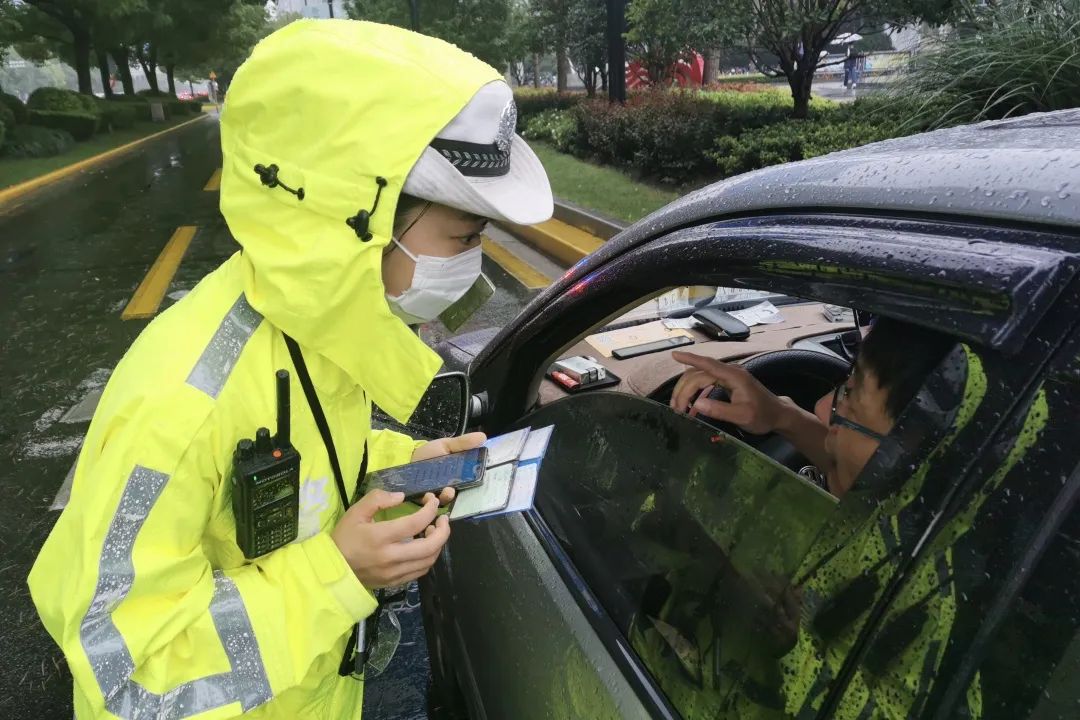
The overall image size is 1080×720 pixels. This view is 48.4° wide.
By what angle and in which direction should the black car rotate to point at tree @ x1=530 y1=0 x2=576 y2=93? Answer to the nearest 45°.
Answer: approximately 45° to its right

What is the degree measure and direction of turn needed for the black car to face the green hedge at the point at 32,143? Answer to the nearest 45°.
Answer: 0° — it already faces it

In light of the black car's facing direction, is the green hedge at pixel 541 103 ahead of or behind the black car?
ahead

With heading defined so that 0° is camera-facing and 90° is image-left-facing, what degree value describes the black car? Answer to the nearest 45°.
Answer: approximately 135°

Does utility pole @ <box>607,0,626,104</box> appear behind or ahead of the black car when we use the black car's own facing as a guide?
ahead

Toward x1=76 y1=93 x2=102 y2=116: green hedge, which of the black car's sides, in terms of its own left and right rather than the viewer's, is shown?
front

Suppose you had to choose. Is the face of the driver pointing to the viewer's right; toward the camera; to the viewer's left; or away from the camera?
to the viewer's left

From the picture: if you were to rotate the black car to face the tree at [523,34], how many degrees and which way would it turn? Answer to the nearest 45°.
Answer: approximately 45° to its right

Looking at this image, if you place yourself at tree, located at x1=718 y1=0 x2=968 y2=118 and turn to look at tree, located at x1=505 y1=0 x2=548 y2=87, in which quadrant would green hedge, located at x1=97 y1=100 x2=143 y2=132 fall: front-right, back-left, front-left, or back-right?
front-left

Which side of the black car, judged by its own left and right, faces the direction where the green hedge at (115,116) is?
front
